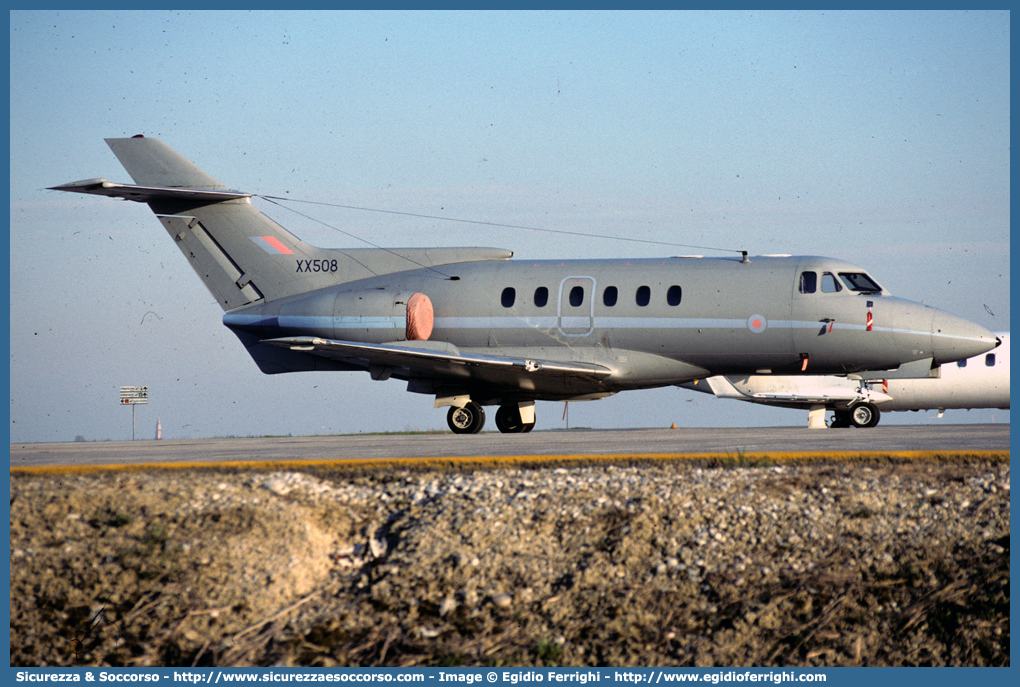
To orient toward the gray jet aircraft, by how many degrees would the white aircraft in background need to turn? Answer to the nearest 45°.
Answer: approximately 135° to its right

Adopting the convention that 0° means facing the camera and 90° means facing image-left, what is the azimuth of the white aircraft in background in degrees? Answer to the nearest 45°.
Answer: approximately 270°
